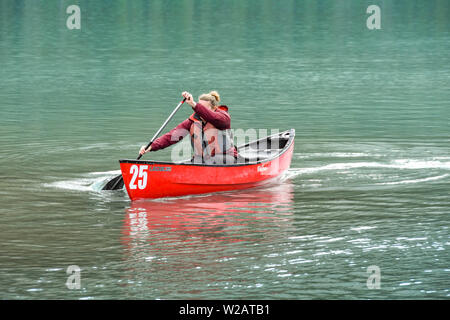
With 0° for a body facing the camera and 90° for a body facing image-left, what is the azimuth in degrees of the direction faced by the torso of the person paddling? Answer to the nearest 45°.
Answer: approximately 45°

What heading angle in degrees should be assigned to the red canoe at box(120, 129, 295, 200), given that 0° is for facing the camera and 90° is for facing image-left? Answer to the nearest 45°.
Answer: approximately 45°
